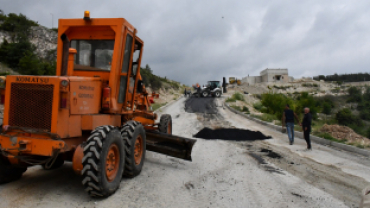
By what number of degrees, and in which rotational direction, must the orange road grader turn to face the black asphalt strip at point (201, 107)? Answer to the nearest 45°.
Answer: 0° — it already faces it

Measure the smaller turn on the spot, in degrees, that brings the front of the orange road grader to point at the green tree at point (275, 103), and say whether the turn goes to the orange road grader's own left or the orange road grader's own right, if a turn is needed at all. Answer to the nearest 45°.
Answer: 0° — it already faces it

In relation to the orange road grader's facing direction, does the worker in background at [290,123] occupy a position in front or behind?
in front

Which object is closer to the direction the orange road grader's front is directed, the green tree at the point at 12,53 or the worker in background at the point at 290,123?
the worker in background

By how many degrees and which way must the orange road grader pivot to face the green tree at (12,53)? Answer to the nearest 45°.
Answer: approximately 45° to its left

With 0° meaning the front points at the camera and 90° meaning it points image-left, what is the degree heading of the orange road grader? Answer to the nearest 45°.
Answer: approximately 225°
